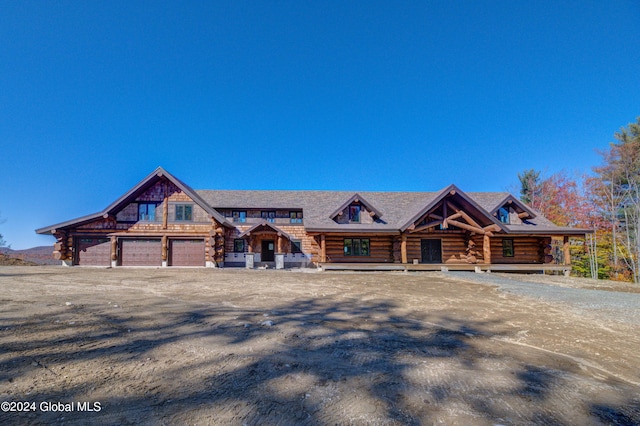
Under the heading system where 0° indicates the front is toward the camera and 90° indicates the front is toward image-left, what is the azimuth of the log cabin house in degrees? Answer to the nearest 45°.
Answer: approximately 0°

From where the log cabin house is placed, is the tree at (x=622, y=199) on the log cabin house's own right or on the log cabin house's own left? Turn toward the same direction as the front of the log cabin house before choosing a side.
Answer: on the log cabin house's own left

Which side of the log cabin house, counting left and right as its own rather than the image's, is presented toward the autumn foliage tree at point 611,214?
left
